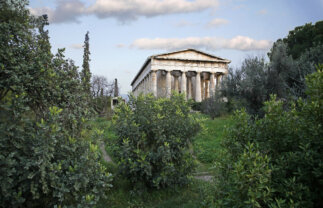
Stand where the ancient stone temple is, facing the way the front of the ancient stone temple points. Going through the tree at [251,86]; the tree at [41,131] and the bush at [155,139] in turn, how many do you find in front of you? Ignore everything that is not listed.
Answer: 3

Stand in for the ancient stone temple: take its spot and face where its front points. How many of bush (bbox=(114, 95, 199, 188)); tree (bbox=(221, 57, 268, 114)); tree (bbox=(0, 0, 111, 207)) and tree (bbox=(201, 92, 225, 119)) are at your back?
0

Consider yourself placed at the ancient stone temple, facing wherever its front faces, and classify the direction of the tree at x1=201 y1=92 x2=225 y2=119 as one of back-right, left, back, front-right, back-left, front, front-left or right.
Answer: front

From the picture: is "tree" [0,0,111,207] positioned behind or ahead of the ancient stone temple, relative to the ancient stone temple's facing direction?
ahead

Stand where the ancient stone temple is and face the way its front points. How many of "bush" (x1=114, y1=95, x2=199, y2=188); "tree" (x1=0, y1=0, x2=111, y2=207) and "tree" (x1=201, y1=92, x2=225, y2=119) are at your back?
0

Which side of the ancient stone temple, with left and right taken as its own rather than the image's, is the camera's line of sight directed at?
front

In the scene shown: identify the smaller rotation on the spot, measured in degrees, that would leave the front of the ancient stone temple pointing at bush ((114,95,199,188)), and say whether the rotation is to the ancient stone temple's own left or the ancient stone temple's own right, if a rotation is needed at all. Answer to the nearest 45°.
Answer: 0° — it already faces it

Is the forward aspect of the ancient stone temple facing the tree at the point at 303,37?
no

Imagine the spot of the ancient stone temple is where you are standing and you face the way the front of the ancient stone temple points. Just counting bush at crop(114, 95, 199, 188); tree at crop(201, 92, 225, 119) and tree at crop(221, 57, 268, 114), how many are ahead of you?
3

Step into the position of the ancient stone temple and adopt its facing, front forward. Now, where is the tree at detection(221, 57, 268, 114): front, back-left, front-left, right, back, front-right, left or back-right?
front
